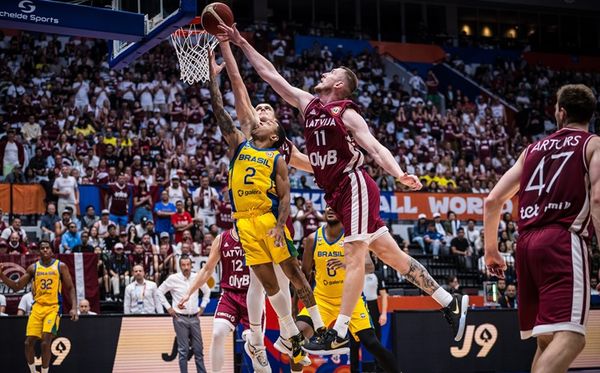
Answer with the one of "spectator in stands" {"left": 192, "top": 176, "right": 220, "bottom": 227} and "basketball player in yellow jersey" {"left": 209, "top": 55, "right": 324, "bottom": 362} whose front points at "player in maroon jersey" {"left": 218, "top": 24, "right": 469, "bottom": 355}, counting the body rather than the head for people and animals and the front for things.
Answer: the spectator in stands

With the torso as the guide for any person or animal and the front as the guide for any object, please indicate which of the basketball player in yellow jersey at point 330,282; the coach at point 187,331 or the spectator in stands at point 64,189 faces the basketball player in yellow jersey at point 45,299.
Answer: the spectator in stands

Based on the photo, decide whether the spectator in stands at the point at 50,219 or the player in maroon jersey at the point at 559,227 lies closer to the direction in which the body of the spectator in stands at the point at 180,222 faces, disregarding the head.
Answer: the player in maroon jersey

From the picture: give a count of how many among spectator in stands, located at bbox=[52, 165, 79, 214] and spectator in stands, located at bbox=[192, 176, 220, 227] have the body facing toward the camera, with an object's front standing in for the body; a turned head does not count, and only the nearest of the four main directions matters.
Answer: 2

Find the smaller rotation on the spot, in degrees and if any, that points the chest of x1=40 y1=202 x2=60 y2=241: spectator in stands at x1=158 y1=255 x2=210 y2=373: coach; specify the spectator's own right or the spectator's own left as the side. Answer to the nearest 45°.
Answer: approximately 45° to the spectator's own left

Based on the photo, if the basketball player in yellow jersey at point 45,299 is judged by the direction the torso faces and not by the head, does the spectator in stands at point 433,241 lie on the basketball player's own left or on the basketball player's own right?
on the basketball player's own left

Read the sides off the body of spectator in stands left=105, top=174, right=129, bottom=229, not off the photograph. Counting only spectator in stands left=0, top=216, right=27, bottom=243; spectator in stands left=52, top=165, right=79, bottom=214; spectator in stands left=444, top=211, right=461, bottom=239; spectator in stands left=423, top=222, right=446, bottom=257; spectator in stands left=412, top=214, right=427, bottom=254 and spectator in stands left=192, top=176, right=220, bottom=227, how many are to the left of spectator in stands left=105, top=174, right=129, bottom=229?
4

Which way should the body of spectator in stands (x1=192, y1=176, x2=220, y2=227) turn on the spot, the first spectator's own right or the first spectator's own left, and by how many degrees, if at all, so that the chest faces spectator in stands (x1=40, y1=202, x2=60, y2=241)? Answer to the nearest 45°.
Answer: approximately 90° to the first spectator's own right

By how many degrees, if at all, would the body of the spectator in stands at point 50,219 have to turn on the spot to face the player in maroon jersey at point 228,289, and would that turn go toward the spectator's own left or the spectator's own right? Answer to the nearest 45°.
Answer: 0° — they already face them

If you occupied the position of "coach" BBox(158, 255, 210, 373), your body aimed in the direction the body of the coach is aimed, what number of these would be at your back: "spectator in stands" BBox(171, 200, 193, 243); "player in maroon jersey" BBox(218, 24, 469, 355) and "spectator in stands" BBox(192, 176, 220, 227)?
2
